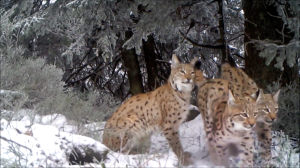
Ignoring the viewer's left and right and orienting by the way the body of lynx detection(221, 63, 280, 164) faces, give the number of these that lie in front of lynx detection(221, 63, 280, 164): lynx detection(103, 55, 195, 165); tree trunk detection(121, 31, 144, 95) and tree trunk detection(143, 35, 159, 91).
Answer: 0

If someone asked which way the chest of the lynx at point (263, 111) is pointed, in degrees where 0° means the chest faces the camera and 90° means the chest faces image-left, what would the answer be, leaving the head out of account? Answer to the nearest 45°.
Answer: approximately 315°

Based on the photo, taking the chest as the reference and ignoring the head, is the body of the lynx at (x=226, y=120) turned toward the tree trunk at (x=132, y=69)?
no

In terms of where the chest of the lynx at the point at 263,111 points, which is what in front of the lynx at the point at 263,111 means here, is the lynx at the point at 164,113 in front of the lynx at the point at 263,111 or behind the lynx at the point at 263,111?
behind

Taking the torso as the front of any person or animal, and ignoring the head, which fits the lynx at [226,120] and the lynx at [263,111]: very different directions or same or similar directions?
same or similar directions

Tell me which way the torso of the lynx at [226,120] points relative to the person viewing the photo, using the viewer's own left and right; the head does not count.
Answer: facing the viewer and to the right of the viewer

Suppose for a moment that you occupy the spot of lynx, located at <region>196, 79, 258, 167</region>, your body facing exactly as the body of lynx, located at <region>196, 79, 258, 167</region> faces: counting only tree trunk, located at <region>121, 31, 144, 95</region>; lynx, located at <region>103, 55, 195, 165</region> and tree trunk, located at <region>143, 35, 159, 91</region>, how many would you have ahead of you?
0

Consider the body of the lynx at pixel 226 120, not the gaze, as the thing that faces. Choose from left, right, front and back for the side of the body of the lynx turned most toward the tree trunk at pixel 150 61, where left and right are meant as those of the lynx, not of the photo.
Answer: back

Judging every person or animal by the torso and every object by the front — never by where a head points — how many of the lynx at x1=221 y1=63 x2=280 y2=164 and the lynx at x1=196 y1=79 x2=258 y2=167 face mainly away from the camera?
0

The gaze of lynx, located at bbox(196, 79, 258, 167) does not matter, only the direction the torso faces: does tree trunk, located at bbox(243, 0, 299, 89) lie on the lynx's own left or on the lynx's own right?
on the lynx's own left
